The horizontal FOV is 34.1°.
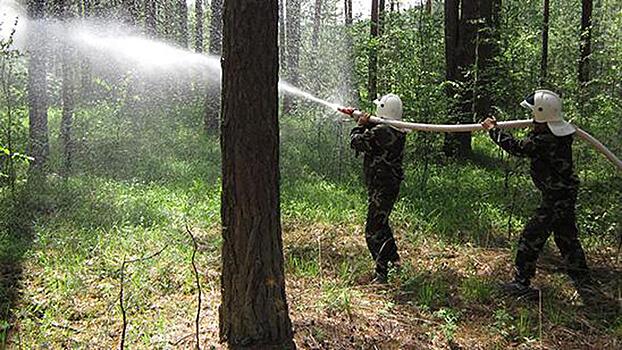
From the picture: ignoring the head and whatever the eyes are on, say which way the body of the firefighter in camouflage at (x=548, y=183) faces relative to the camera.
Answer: to the viewer's left

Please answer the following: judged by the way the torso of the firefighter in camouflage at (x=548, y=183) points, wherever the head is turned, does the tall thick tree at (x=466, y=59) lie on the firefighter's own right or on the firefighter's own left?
on the firefighter's own right

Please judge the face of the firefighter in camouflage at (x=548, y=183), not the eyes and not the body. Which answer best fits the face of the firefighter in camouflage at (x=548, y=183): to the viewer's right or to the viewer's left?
to the viewer's left

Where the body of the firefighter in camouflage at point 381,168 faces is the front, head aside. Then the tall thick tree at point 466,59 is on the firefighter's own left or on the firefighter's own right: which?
on the firefighter's own right

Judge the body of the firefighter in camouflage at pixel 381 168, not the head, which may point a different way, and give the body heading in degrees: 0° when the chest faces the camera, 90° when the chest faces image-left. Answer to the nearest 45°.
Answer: approximately 90°

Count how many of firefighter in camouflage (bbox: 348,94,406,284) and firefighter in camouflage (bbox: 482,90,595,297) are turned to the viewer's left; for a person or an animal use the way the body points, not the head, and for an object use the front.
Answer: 2

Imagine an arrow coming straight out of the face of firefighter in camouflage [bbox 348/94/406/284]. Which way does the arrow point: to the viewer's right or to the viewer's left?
to the viewer's left
